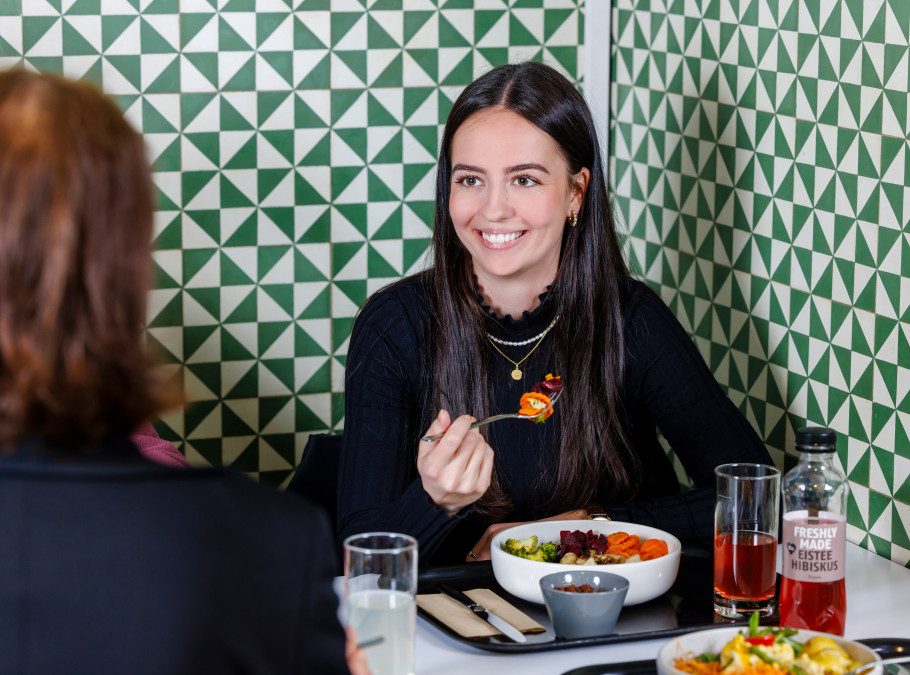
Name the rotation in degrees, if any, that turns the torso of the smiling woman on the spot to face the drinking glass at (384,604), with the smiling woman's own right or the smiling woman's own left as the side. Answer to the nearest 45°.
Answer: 0° — they already face it

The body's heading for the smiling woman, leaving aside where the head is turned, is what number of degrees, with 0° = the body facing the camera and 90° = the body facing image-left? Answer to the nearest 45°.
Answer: approximately 0°

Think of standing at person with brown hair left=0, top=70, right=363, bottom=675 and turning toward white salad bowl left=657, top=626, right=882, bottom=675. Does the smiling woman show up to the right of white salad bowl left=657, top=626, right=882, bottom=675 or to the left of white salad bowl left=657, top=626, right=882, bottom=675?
left
